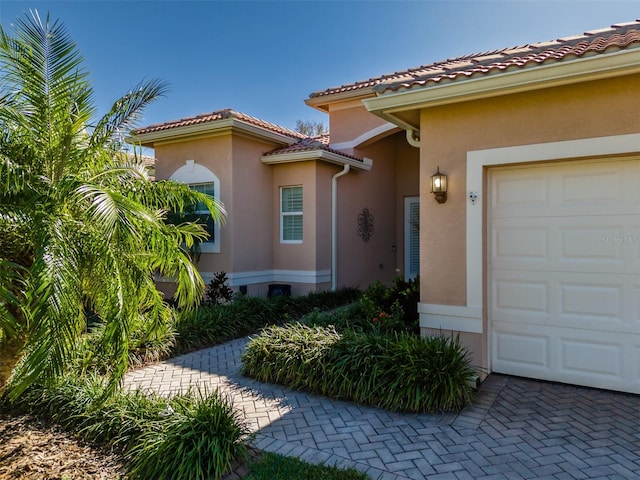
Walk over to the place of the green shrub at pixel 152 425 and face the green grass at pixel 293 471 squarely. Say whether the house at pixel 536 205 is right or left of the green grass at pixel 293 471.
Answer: left

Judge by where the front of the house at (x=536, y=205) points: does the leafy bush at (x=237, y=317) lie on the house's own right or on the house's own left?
on the house's own right

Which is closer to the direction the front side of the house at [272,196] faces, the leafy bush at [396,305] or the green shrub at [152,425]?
the green shrub

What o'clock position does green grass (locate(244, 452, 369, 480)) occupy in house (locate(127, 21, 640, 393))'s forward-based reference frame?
The green grass is roughly at 12 o'clock from the house.

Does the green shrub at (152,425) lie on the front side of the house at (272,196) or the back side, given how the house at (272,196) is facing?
on the front side

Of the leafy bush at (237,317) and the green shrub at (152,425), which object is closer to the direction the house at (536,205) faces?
the green shrub

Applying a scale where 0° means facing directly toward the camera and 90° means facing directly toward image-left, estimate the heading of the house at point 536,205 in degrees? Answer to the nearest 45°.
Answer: approximately 45°

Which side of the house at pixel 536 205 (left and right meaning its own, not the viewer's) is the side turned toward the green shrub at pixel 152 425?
front

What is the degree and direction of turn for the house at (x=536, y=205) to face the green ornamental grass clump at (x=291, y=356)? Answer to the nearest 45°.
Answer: approximately 45° to its right
